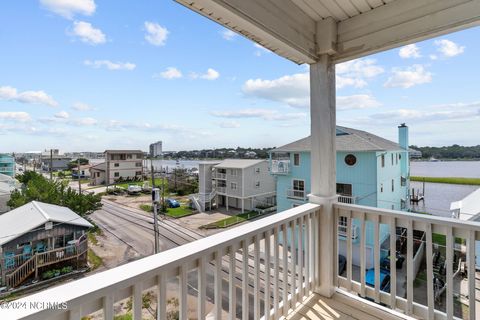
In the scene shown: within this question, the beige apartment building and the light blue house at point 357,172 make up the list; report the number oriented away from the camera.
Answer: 0

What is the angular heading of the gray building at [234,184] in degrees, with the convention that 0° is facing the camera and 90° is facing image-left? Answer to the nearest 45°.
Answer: approximately 45°

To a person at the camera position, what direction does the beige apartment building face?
facing the viewer and to the right of the viewer

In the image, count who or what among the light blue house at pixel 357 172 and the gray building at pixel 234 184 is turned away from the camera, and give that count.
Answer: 0

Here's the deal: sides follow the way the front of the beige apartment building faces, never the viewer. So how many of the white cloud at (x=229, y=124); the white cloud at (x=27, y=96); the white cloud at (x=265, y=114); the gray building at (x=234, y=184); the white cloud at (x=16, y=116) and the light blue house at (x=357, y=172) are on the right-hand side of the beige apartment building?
2

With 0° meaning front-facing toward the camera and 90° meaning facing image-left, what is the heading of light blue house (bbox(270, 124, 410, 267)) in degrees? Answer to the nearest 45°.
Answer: approximately 45°
